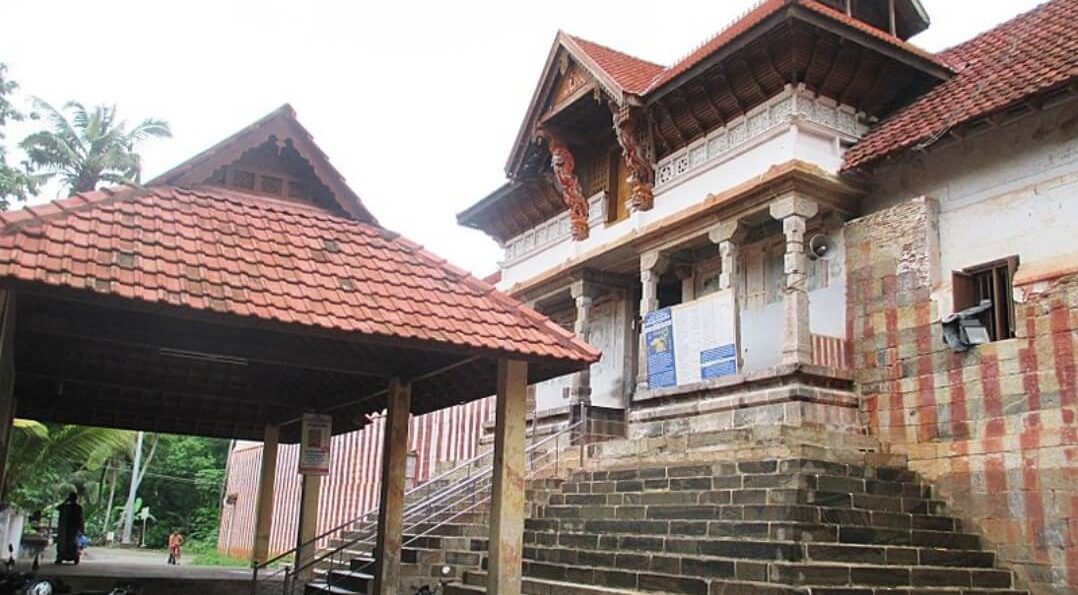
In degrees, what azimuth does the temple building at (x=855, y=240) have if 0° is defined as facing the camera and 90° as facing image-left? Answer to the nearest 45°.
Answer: approximately 45°

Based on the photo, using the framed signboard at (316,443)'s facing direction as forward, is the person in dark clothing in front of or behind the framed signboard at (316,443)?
behind

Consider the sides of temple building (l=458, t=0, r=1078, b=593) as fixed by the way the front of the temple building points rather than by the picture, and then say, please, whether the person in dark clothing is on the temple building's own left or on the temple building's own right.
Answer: on the temple building's own right

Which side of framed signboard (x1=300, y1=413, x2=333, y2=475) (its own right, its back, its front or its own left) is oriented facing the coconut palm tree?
back

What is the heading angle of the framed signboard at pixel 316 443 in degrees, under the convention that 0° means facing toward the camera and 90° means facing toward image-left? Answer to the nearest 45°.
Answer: approximately 0°

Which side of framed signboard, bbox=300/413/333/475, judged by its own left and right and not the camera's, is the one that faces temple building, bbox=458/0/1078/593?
left

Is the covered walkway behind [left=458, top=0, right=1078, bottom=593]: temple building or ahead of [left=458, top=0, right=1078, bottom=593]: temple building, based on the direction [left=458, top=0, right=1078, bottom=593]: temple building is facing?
ahead

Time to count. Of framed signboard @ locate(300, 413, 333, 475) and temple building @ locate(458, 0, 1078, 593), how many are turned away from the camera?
0
